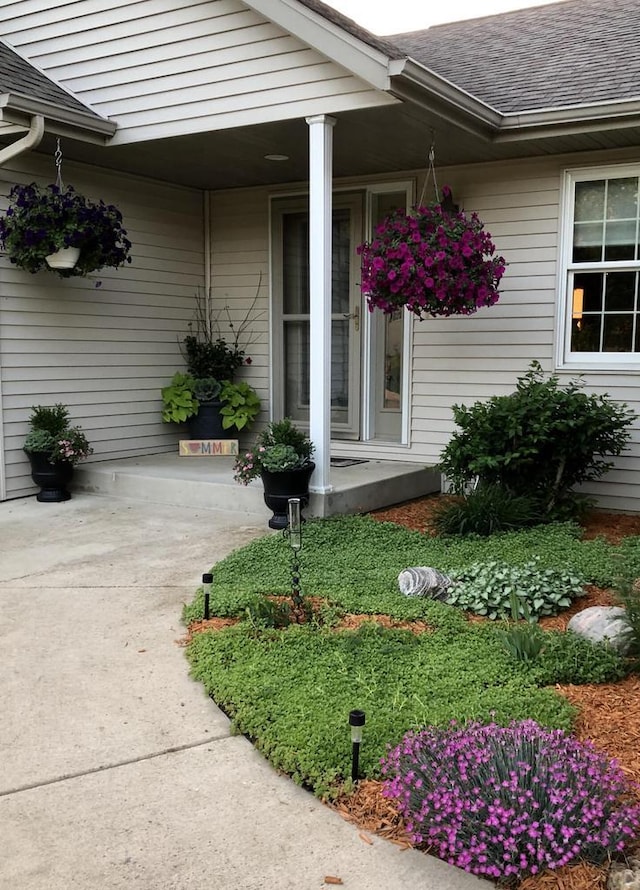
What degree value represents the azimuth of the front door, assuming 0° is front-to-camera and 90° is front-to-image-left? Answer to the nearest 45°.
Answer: approximately 45°

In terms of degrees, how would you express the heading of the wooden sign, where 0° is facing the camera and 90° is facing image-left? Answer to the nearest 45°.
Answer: approximately 0°

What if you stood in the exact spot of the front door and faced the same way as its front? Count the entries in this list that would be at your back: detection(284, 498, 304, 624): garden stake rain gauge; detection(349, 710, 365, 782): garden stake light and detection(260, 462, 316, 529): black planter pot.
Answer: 0

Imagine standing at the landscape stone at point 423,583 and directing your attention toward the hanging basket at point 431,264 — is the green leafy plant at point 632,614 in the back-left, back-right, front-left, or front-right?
back-right

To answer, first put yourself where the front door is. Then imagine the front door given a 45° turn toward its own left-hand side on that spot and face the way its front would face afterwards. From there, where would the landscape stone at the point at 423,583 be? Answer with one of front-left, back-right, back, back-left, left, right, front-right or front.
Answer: front

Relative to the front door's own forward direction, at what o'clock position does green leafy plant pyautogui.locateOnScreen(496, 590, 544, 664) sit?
The green leafy plant is roughly at 10 o'clock from the front door.

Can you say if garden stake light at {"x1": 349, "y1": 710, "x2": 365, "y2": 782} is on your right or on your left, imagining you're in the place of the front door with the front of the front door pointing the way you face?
on your left

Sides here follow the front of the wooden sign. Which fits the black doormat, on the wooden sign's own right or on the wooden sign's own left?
on the wooden sign's own left

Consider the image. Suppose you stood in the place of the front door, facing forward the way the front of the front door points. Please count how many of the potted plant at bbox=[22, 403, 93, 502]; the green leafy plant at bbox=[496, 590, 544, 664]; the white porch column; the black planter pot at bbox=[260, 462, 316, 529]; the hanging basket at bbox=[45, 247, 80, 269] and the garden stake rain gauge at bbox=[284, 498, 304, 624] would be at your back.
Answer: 0

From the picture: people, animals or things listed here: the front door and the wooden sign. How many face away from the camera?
0

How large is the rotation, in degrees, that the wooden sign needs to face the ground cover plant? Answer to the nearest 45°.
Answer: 0° — it already faces it

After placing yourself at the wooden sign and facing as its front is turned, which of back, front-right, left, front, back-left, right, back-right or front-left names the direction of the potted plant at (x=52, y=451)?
front-right
